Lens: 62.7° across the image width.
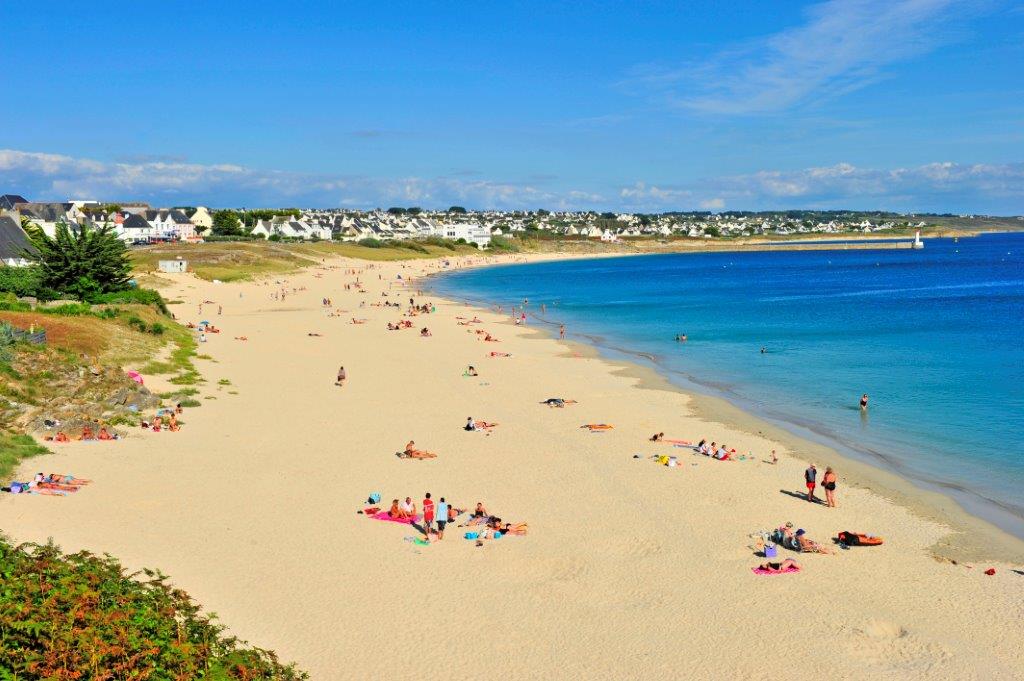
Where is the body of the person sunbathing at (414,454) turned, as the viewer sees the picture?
to the viewer's right

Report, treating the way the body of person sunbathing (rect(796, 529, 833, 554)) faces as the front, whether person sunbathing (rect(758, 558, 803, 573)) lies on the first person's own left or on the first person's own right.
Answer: on the first person's own right

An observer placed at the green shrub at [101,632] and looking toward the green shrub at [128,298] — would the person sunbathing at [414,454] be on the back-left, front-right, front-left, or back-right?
front-right

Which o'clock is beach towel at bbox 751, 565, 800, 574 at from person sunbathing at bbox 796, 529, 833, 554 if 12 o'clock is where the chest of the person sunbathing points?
The beach towel is roughly at 4 o'clock from the person sunbathing.

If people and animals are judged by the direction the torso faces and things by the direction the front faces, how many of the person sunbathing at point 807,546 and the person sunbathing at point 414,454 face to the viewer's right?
2

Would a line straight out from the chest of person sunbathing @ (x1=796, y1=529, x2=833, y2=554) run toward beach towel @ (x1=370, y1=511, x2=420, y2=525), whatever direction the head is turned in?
no

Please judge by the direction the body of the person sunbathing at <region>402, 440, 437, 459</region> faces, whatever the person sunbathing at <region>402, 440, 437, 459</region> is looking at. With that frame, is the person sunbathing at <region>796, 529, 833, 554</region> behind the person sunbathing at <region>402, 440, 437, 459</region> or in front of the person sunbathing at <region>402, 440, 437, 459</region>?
in front

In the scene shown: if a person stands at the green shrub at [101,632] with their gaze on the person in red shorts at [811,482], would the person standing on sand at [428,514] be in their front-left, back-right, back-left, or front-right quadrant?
front-left

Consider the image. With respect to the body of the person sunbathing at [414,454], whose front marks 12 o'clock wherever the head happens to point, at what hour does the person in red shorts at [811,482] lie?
The person in red shorts is roughly at 1 o'clock from the person sunbathing.

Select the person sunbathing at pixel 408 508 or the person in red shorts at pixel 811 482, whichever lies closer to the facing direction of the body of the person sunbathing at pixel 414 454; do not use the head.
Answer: the person in red shorts

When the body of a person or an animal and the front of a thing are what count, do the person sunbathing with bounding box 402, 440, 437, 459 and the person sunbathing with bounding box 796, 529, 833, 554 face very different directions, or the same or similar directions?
same or similar directions

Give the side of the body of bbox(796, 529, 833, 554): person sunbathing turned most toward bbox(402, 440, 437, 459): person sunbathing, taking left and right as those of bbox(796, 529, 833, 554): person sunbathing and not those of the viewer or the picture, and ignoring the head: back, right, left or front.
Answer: back

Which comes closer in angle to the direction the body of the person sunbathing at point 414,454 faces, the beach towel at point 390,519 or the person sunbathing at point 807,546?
the person sunbathing

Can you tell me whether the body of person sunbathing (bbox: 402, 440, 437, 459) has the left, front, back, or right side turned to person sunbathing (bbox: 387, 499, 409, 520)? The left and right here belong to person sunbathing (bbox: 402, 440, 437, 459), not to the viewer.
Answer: right

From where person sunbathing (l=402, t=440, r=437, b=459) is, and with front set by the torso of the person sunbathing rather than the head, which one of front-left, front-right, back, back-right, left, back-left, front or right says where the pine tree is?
back-left

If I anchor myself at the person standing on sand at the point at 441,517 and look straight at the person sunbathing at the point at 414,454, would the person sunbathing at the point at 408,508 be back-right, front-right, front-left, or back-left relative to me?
front-left

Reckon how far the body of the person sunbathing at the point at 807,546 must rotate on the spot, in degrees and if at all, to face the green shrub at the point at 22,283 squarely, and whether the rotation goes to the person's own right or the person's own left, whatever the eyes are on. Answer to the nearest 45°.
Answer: approximately 180°

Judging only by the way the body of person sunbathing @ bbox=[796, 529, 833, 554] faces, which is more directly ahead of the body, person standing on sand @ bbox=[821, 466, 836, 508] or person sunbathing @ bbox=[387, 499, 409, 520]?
the person standing on sand

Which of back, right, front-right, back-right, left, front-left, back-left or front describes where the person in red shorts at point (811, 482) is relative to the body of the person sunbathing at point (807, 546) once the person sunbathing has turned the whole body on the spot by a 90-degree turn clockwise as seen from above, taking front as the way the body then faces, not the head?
back

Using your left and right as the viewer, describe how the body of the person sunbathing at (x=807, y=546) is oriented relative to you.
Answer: facing to the right of the viewer
